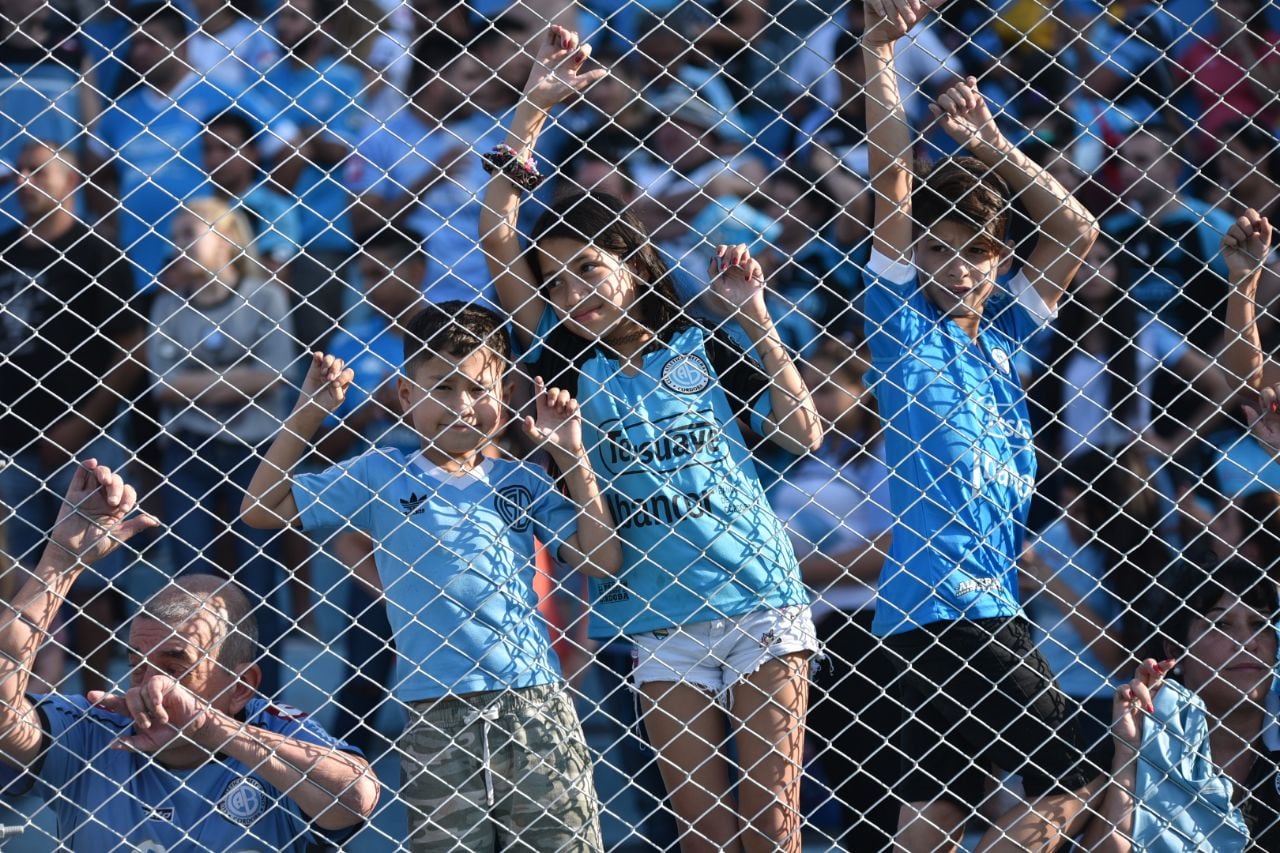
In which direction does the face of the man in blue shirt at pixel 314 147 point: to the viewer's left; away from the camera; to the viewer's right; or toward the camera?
toward the camera

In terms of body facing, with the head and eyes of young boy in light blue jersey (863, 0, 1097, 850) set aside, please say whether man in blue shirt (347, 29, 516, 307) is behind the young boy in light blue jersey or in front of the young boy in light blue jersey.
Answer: behind

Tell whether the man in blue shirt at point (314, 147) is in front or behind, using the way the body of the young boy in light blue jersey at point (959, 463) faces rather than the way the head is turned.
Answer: behind

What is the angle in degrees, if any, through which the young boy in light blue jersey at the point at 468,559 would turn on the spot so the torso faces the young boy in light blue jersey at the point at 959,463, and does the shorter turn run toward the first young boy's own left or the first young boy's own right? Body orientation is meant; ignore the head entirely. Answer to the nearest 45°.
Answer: approximately 90° to the first young boy's own left

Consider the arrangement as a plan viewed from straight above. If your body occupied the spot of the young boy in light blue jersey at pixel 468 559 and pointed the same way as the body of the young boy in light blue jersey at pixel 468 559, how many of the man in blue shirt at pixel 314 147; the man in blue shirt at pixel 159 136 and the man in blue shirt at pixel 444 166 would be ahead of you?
0

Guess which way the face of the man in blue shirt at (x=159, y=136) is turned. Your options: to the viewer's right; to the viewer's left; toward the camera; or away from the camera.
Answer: toward the camera

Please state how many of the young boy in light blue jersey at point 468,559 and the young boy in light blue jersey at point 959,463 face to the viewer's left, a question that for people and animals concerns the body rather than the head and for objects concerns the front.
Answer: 0

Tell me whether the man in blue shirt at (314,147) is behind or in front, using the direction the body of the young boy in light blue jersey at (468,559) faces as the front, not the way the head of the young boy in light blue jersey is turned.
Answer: behind

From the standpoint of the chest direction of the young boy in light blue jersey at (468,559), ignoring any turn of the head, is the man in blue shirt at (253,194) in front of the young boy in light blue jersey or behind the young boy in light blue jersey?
behind

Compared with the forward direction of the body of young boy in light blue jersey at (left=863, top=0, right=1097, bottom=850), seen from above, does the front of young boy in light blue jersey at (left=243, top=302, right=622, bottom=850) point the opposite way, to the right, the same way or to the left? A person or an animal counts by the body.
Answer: the same way

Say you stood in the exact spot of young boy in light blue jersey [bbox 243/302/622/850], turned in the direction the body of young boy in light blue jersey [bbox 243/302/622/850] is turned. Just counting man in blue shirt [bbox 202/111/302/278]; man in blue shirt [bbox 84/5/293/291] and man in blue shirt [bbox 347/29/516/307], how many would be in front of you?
0

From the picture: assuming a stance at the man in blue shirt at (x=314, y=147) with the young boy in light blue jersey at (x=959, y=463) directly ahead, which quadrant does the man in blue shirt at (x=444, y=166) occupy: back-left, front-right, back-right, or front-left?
front-left

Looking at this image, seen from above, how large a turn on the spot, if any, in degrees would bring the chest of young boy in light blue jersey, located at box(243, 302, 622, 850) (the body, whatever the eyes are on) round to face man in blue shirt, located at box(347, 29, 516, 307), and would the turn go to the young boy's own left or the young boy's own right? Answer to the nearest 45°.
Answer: approximately 180°

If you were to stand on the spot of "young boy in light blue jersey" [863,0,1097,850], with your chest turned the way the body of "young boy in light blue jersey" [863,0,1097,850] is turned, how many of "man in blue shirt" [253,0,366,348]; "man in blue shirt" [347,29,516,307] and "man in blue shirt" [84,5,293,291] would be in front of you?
0

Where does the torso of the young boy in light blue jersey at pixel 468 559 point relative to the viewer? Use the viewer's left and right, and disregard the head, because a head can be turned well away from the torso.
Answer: facing the viewer
